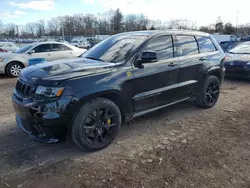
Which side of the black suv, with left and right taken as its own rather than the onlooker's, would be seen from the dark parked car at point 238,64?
back

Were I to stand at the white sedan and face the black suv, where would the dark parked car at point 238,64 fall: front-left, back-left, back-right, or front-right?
front-left

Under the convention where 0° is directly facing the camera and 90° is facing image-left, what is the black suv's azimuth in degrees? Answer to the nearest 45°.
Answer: approximately 45°

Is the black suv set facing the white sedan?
no
